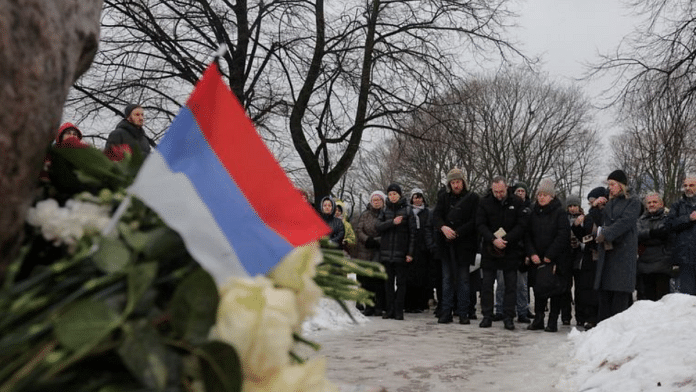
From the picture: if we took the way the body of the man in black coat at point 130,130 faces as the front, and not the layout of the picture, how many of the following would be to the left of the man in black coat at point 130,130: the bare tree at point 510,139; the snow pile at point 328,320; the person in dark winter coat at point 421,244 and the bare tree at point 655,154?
4

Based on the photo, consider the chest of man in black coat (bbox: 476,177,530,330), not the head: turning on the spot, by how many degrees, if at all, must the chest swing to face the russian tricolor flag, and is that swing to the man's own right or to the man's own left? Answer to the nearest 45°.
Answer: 0° — they already face it

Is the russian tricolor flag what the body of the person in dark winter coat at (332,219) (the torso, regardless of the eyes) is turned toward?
yes

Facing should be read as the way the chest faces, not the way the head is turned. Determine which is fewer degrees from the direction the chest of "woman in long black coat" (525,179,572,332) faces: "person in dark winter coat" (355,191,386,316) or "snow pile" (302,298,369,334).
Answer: the snow pile

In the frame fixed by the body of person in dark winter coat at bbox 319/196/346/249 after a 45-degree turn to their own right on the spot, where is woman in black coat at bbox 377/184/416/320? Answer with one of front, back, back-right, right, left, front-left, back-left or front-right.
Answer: left

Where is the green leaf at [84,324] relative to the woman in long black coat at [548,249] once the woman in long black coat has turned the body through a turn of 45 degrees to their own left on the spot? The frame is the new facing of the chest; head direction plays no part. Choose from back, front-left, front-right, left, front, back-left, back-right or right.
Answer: front

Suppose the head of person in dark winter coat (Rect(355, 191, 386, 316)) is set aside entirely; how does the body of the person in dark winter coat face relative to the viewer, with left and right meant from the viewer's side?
facing the viewer and to the right of the viewer

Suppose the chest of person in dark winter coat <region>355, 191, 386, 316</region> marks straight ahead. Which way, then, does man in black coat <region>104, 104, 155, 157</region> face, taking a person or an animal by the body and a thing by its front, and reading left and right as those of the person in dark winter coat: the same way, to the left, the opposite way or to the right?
the same way

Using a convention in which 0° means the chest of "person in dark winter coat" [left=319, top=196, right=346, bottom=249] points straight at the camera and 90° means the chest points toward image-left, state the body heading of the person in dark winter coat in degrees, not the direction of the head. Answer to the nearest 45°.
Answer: approximately 0°

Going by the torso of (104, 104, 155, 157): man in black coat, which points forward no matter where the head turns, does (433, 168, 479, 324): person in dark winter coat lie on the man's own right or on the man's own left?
on the man's own left

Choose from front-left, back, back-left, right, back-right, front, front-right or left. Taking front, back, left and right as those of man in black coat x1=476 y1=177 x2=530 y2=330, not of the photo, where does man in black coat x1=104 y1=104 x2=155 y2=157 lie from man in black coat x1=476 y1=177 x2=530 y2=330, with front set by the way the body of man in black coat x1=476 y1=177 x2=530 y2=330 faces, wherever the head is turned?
front-right

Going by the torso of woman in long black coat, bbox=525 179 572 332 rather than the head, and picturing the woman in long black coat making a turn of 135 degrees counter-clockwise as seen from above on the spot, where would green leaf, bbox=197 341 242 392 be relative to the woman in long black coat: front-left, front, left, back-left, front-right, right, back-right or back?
right

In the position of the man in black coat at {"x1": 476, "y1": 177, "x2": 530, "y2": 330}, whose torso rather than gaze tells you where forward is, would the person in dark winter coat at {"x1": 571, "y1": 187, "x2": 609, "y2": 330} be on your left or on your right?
on your left

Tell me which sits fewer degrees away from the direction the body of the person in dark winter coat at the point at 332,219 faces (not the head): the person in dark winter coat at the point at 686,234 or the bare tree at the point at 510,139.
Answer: the person in dark winter coat

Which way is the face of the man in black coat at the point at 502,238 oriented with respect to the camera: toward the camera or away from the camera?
toward the camera

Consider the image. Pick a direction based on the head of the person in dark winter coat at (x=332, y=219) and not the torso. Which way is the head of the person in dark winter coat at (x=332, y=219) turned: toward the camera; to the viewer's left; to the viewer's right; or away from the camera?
toward the camera

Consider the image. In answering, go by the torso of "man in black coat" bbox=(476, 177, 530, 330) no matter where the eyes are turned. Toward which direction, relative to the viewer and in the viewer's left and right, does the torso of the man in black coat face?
facing the viewer

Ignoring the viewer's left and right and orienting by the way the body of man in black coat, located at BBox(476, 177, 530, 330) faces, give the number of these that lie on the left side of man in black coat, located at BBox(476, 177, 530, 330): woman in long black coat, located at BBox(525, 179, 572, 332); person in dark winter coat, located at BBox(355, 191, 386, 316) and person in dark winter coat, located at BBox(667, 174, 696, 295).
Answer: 2

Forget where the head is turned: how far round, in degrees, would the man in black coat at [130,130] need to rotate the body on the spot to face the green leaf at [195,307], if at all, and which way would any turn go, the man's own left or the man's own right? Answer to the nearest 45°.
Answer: approximately 45° to the man's own right
